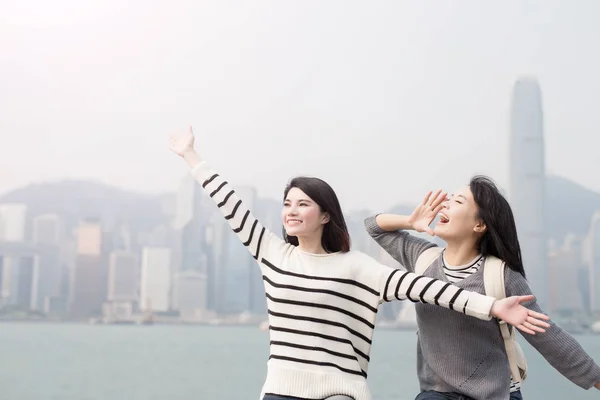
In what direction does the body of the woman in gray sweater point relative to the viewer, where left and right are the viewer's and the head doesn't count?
facing the viewer and to the left of the viewer

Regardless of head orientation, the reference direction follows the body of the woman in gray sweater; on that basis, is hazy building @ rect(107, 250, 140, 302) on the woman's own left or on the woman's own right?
on the woman's own right

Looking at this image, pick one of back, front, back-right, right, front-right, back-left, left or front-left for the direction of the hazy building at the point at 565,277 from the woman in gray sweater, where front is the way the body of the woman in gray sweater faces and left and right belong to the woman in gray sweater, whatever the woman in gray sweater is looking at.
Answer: back-right

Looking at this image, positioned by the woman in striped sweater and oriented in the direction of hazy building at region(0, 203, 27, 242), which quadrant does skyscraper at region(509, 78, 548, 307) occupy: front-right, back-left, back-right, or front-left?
front-right

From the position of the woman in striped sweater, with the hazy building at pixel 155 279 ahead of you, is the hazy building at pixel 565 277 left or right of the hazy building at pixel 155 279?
right

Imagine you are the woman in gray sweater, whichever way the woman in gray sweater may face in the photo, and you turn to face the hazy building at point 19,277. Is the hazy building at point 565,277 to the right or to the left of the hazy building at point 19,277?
right

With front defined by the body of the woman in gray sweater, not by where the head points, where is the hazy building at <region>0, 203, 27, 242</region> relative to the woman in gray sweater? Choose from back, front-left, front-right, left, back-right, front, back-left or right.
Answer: right

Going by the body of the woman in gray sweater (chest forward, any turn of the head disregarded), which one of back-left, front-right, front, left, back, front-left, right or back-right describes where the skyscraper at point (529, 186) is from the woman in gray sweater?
back-right

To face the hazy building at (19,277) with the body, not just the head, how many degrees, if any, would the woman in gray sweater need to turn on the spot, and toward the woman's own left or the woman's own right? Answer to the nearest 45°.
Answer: approximately 90° to the woman's own right
